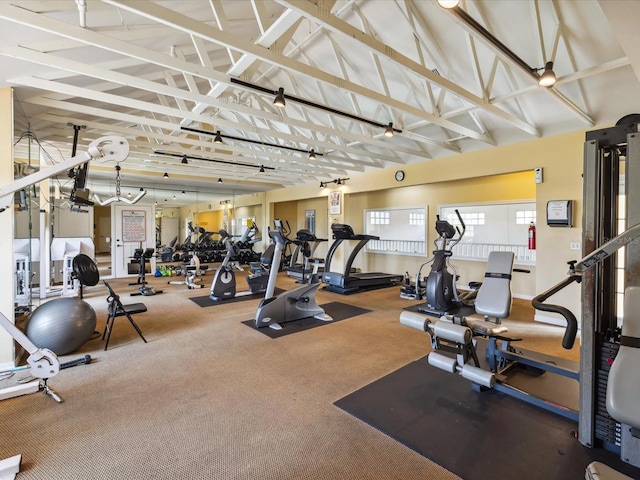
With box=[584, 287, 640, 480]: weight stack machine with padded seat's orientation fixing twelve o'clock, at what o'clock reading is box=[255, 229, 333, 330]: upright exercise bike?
The upright exercise bike is roughly at 2 o'clock from the weight stack machine with padded seat.

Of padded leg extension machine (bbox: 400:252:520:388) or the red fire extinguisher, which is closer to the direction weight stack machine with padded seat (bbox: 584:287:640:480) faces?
the padded leg extension machine

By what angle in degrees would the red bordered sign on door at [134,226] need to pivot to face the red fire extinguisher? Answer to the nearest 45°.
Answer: approximately 45° to its left

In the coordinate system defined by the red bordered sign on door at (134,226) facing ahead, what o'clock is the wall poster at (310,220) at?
The wall poster is roughly at 9 o'clock from the red bordered sign on door.

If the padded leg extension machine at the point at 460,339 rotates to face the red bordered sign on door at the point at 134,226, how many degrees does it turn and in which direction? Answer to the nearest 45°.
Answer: approximately 45° to its right

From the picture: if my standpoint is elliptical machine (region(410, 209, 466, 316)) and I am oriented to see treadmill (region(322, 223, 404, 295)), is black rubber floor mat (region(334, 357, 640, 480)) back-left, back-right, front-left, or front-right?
back-left
